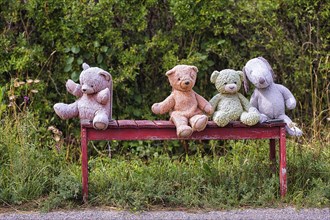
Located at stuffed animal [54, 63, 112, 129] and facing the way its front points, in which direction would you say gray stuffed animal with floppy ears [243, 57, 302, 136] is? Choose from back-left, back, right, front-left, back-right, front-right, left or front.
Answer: back-left

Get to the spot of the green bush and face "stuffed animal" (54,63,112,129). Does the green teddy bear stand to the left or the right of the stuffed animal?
left

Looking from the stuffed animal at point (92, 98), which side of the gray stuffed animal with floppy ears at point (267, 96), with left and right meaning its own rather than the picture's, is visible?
right

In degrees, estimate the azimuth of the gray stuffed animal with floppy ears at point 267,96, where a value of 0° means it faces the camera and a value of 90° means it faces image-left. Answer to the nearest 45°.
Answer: approximately 0°

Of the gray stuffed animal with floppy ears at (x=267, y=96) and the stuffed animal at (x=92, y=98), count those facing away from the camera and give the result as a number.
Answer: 0

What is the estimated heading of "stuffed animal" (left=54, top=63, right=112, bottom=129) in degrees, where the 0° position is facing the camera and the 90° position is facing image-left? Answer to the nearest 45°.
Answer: approximately 45°
